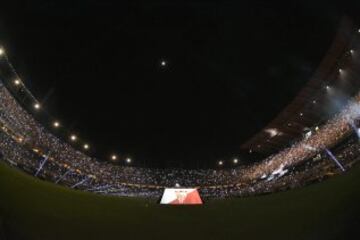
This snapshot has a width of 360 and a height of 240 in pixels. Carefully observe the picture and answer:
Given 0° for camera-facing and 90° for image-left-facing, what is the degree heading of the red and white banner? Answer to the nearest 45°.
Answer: approximately 0°
